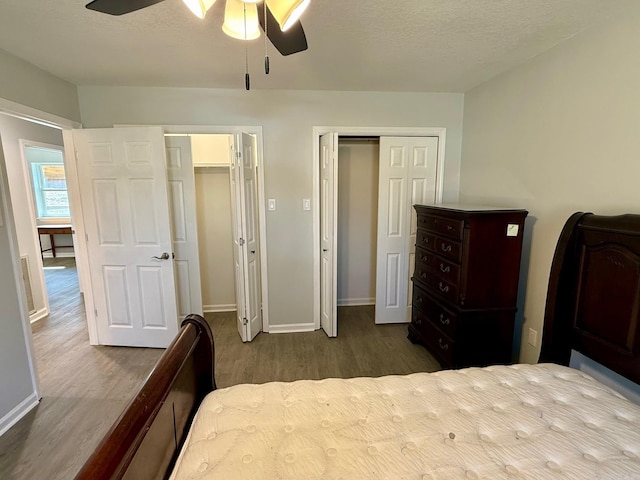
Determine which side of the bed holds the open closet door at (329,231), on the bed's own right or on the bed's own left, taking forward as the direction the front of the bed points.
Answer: on the bed's own right

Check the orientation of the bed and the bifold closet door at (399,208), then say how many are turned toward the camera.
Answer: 1

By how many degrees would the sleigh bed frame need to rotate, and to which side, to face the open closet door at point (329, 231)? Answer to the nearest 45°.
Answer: approximately 45° to its right

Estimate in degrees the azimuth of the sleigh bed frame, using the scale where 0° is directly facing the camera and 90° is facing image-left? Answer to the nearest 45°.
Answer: approximately 90°

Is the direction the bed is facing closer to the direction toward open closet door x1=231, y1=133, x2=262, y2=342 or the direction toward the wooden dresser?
the open closet door

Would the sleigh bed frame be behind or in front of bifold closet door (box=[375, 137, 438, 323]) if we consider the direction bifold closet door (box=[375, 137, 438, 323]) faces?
in front

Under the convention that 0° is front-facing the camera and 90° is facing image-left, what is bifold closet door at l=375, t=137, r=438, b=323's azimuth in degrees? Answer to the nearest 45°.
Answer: approximately 0°

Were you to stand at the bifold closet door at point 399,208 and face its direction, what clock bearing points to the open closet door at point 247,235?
The open closet door is roughly at 2 o'clock from the bifold closet door.

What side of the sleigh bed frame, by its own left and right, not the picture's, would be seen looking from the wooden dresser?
right

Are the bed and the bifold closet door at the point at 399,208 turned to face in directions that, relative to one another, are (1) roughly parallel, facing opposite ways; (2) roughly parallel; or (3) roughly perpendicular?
roughly perpendicular

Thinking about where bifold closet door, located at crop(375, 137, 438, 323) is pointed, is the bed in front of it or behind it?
in front

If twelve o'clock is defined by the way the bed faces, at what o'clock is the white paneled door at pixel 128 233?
The white paneled door is roughly at 1 o'clock from the bed.

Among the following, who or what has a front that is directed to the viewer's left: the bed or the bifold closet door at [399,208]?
the bed

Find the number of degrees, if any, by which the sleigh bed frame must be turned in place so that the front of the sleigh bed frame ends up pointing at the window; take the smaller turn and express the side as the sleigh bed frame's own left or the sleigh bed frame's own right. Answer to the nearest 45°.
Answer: approximately 45° to the sleigh bed frame's own right
